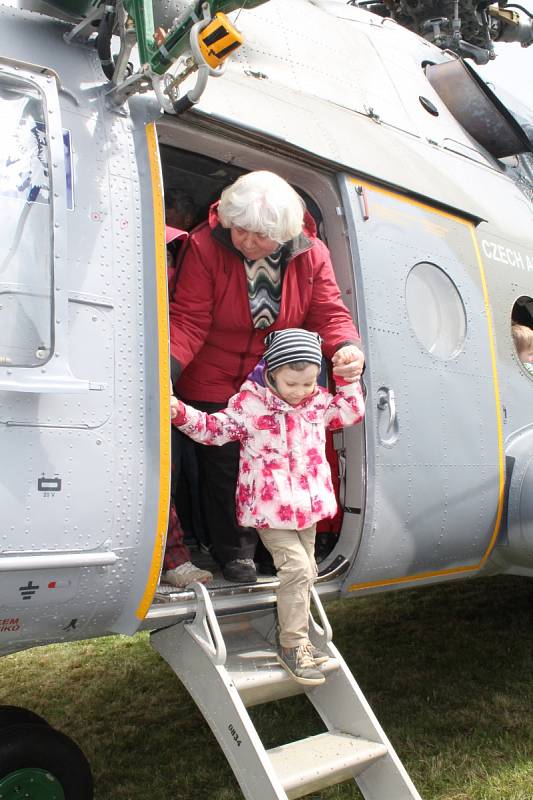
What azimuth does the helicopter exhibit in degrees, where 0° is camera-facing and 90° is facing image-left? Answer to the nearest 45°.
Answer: approximately 45°
